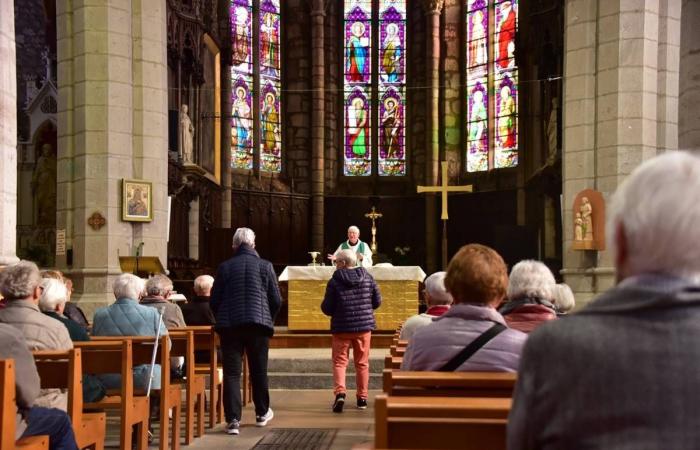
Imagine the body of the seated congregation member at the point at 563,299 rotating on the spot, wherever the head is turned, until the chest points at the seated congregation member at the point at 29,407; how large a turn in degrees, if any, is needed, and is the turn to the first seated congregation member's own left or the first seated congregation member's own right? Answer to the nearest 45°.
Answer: approximately 135° to the first seated congregation member's own left

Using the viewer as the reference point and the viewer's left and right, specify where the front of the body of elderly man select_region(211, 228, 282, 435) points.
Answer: facing away from the viewer

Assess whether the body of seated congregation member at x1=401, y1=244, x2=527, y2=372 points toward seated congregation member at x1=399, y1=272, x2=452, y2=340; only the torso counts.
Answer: yes

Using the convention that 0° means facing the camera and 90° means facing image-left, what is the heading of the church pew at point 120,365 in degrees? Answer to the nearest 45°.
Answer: approximately 225°

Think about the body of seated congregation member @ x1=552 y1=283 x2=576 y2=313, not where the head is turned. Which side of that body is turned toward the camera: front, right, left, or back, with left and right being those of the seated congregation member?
back

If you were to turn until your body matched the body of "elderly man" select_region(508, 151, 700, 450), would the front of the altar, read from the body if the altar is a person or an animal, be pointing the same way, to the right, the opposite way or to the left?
the opposite way

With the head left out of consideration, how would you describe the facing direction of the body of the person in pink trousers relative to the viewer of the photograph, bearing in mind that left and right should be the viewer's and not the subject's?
facing away from the viewer

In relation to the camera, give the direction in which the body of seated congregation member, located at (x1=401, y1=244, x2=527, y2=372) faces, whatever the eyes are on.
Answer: away from the camera

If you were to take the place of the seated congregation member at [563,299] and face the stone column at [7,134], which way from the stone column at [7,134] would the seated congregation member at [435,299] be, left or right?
left

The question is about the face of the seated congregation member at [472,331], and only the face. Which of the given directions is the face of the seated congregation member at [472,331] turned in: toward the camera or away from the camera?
away from the camera

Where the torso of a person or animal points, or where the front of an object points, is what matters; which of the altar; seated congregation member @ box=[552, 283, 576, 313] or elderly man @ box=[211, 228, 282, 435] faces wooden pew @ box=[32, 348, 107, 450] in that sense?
the altar

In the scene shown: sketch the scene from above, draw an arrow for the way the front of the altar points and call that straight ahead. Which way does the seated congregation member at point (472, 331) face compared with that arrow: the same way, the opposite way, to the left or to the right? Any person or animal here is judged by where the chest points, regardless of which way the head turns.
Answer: the opposite way

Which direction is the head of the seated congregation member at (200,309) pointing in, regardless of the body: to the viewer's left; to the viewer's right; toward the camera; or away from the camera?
away from the camera

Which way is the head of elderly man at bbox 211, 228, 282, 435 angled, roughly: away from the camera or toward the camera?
away from the camera
